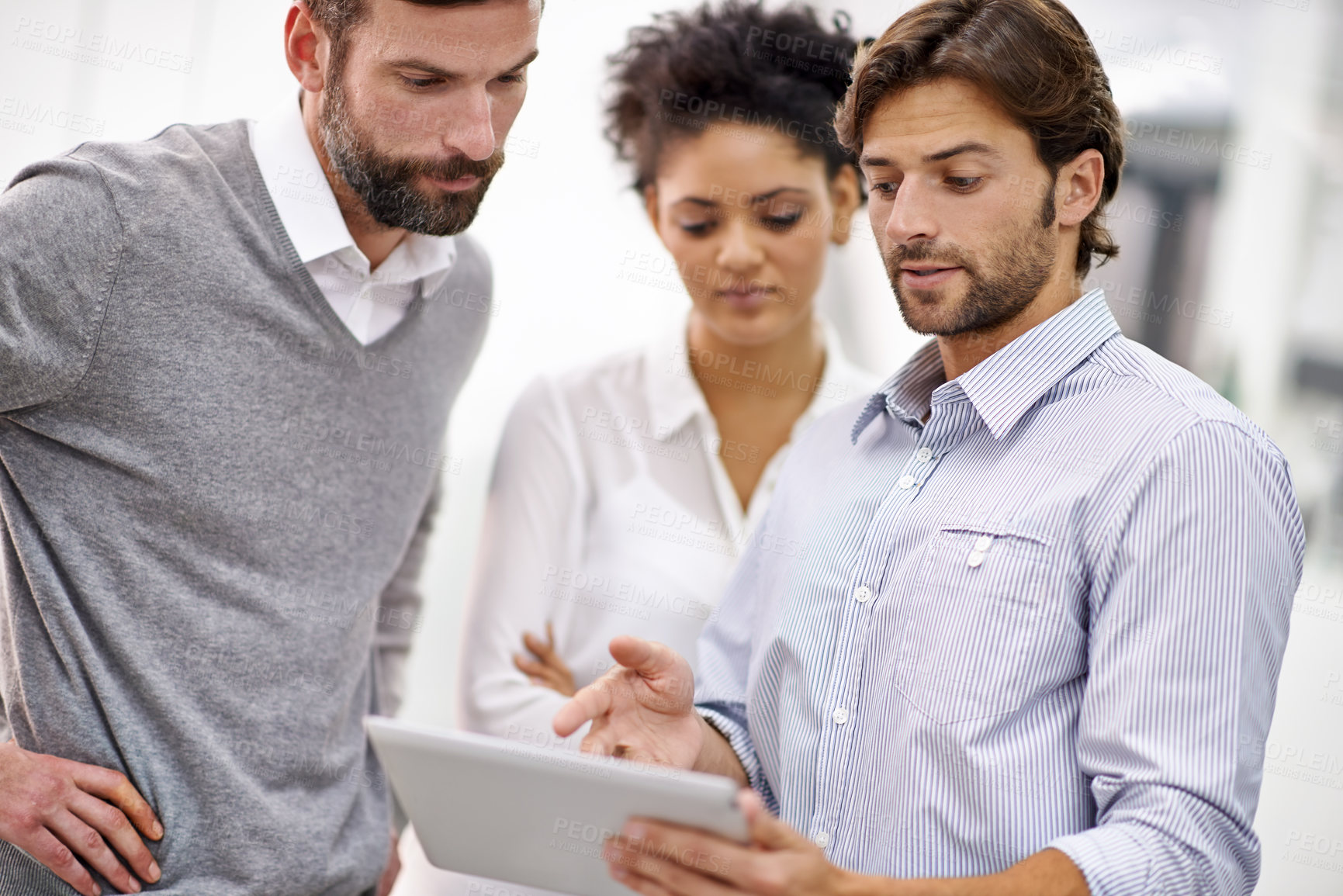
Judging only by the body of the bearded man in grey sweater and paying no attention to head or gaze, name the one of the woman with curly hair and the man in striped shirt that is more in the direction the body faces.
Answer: the man in striped shirt

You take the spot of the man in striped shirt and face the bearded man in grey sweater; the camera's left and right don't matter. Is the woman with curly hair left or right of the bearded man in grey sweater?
right

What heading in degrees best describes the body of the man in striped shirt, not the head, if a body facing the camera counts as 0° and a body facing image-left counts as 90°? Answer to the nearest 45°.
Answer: approximately 45°

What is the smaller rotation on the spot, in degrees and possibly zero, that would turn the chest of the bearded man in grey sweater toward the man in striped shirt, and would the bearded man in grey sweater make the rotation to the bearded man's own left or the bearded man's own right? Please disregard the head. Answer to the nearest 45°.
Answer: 0° — they already face them

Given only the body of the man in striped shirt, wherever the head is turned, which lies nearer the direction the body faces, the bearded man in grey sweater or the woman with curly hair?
the bearded man in grey sweater
